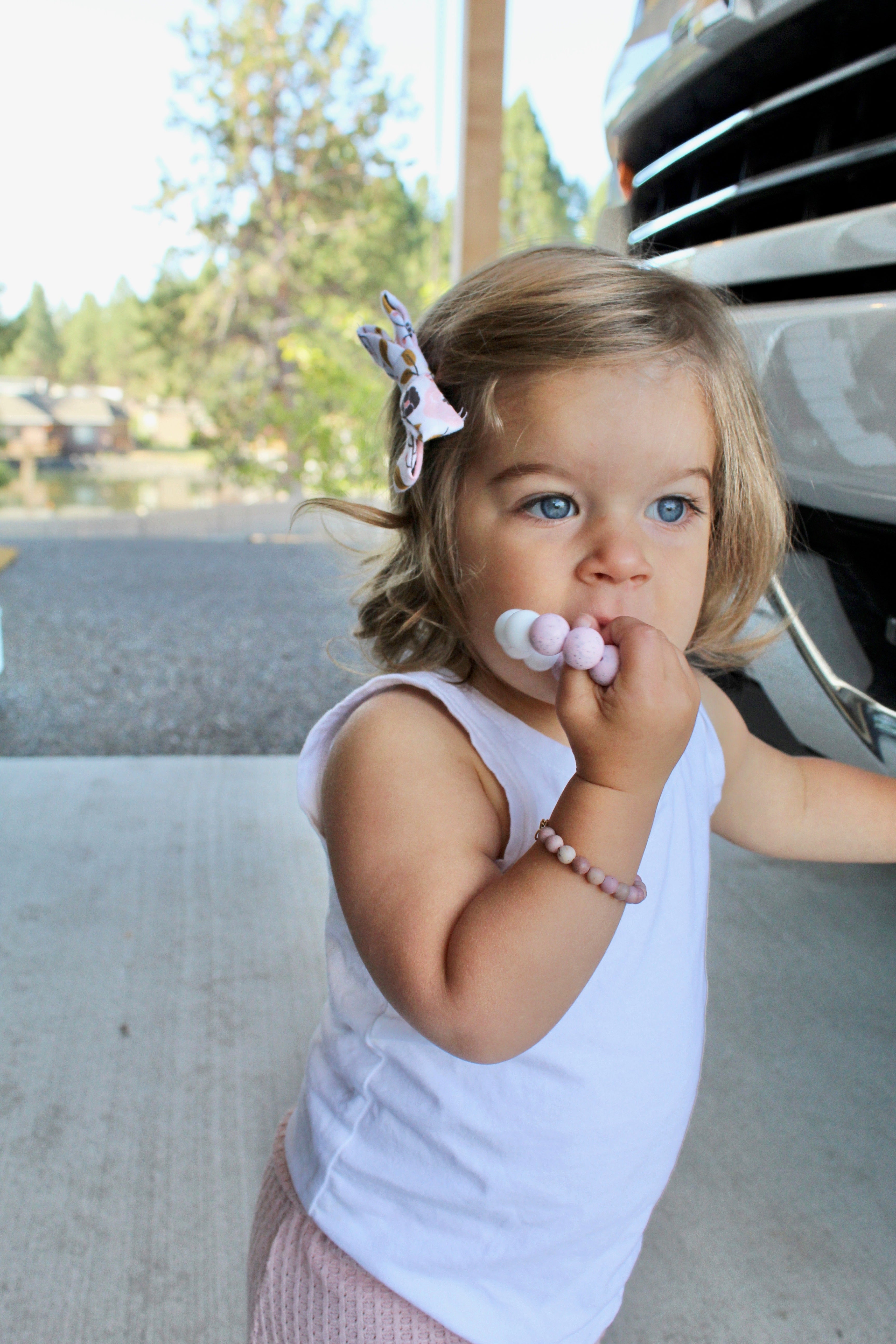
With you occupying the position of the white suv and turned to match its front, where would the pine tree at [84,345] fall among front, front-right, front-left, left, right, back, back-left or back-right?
right

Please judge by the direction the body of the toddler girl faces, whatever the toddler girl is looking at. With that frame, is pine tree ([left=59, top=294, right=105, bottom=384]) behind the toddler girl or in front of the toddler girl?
behind

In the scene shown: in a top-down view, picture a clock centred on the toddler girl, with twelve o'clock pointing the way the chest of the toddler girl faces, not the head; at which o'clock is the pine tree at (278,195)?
The pine tree is roughly at 7 o'clock from the toddler girl.

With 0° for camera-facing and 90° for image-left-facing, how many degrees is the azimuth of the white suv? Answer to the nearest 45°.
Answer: approximately 45°

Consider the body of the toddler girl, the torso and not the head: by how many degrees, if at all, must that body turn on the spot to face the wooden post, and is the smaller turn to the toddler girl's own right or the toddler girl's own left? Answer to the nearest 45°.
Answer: approximately 135° to the toddler girl's own left

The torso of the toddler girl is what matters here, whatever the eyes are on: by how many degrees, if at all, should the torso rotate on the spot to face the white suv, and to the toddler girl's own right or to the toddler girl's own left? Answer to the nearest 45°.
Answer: approximately 90° to the toddler girl's own left

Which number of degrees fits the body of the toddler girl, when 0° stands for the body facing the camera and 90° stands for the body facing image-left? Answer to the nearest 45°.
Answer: approximately 315°
